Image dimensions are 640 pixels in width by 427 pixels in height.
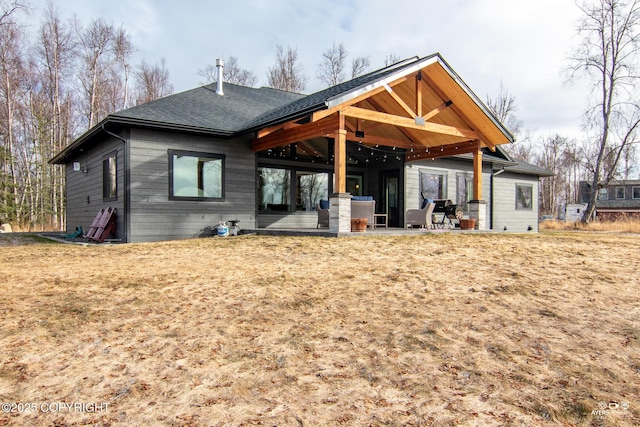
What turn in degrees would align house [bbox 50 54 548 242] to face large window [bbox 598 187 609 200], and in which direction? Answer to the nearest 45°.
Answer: approximately 90° to its left

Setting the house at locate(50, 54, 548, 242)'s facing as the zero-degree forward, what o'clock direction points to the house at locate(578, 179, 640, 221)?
the house at locate(578, 179, 640, 221) is roughly at 9 o'clock from the house at locate(50, 54, 548, 242).

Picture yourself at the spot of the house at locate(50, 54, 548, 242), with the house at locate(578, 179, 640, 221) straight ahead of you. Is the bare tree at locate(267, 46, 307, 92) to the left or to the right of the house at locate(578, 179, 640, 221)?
left

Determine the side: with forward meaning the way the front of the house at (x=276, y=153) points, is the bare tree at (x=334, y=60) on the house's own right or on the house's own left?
on the house's own left

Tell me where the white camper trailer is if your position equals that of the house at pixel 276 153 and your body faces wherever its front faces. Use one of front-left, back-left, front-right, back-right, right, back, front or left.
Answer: left

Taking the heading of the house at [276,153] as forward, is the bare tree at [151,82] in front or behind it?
behind

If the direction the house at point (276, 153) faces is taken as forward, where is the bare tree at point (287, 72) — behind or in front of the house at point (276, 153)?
behind

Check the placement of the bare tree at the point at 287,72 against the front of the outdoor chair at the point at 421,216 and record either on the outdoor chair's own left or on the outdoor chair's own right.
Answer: on the outdoor chair's own right

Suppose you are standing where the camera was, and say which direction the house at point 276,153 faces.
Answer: facing the viewer and to the right of the viewer

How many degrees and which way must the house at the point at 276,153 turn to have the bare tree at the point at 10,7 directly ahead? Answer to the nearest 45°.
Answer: approximately 180°
